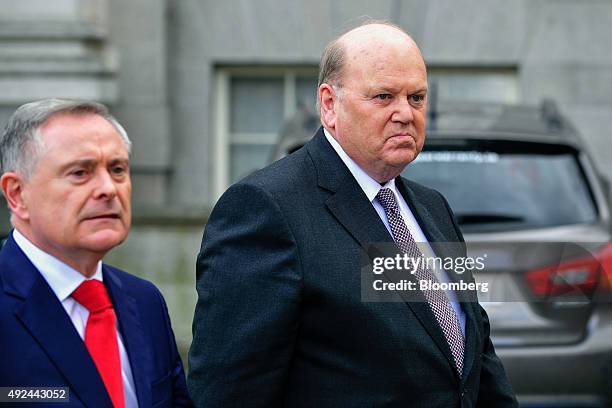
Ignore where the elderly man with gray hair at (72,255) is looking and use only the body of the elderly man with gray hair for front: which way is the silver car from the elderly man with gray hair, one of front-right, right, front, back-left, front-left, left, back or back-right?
left

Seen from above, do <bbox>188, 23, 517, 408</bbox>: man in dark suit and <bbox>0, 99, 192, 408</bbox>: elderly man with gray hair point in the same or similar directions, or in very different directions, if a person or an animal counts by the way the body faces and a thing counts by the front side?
same or similar directions

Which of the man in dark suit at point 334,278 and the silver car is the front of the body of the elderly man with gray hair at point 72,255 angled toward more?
the man in dark suit

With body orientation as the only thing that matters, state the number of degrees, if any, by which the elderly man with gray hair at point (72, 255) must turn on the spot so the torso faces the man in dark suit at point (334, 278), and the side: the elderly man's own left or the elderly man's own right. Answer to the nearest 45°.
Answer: approximately 45° to the elderly man's own left

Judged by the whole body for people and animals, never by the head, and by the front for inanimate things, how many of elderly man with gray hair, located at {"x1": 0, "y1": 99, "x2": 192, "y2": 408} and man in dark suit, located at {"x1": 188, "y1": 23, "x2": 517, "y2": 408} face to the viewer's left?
0

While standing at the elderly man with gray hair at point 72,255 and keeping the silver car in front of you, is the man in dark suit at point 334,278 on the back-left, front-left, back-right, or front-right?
front-right

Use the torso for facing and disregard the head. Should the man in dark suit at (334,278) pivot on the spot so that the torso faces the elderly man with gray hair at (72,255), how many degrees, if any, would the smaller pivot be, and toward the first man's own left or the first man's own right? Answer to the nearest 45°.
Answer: approximately 135° to the first man's own right

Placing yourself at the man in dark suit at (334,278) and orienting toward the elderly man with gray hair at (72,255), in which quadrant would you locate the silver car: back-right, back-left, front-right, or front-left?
back-right

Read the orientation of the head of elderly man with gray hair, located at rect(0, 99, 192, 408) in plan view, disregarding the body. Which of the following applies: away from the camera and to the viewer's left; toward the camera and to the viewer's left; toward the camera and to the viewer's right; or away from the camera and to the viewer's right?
toward the camera and to the viewer's right

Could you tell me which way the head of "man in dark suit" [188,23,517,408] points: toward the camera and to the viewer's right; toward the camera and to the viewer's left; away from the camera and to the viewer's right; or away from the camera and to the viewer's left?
toward the camera and to the viewer's right

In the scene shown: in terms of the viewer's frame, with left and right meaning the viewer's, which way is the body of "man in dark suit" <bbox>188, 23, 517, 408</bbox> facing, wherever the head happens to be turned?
facing the viewer and to the right of the viewer
